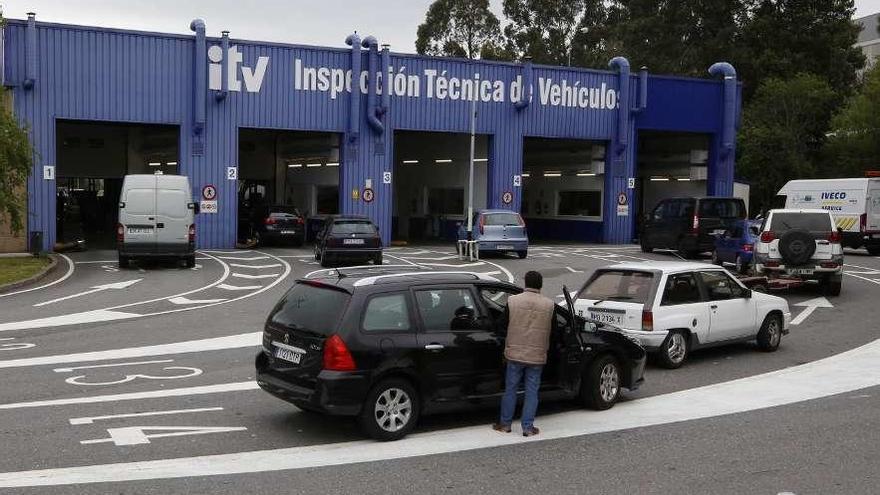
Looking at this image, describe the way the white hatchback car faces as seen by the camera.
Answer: facing away from the viewer and to the right of the viewer

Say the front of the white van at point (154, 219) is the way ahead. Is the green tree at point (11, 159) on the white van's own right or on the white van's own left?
on the white van's own left

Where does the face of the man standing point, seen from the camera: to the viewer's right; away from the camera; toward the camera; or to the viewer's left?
away from the camera

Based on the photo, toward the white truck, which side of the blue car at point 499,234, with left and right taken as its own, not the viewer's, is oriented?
right

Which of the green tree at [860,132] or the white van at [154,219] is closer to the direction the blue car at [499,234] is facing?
the green tree

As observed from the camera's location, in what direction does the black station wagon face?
facing away from the viewer and to the right of the viewer

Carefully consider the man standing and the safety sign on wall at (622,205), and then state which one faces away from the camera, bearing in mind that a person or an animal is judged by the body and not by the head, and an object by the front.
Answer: the man standing

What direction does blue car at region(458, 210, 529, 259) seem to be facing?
away from the camera

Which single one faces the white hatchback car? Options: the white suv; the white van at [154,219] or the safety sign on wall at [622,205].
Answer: the safety sign on wall

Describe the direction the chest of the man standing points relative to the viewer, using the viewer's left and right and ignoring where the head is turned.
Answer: facing away from the viewer

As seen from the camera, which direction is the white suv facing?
away from the camera

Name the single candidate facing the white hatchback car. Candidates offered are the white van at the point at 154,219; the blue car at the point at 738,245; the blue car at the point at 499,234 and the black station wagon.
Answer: the black station wagon

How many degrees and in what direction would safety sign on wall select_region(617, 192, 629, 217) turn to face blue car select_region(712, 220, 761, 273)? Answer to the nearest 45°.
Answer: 0° — it already faces it
